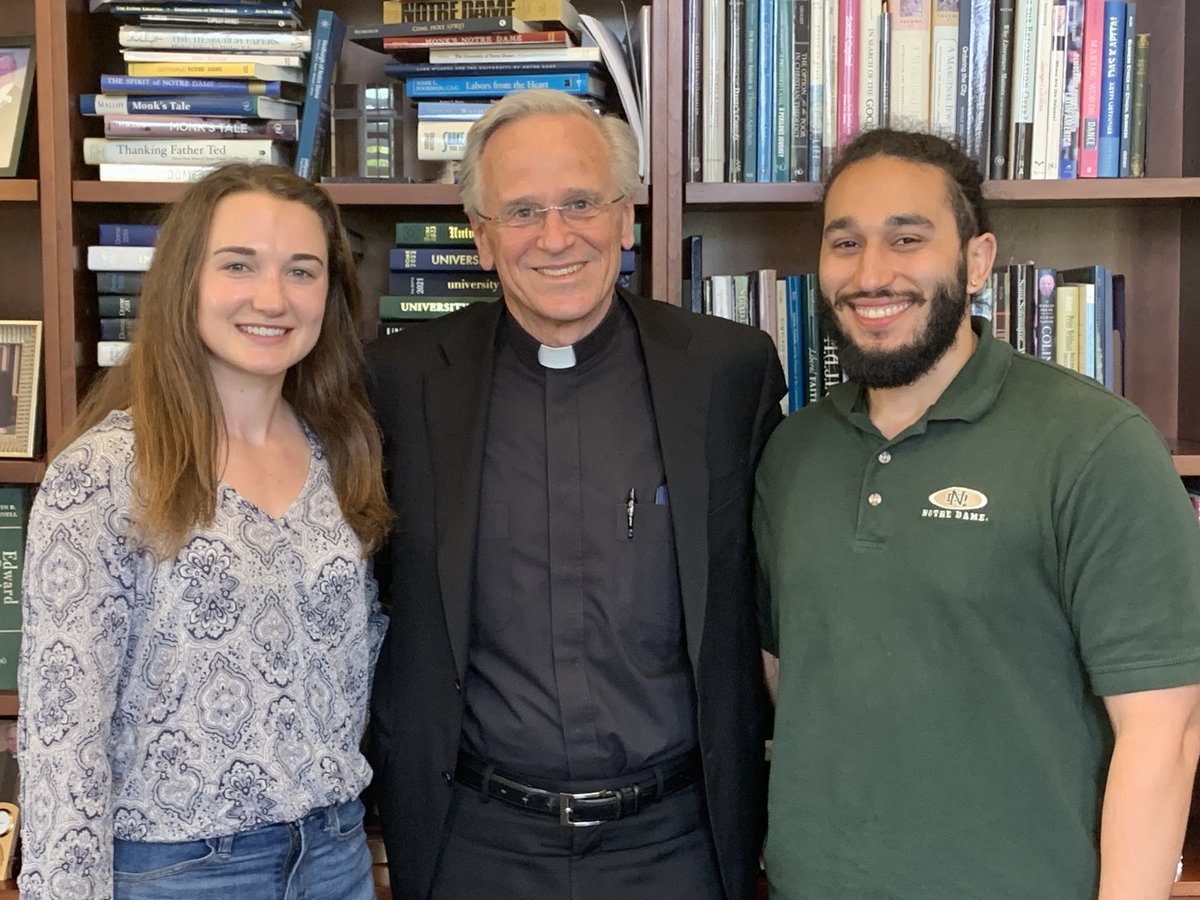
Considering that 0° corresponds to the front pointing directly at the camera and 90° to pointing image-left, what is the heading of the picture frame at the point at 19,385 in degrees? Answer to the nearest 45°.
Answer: approximately 0°

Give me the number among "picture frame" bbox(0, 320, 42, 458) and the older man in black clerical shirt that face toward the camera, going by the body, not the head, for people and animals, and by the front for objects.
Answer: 2
